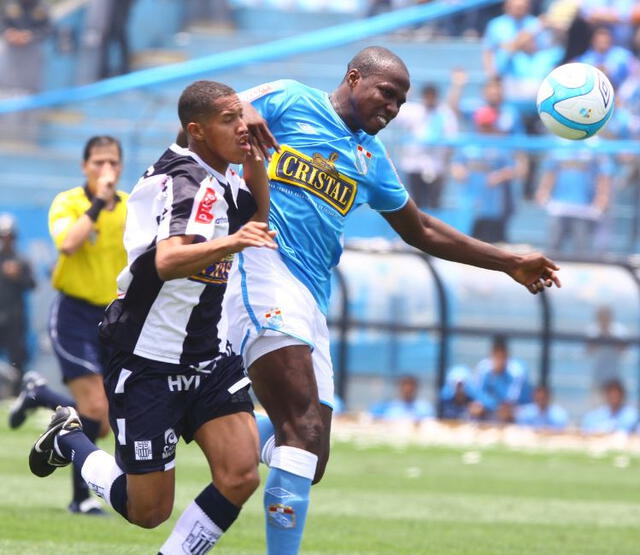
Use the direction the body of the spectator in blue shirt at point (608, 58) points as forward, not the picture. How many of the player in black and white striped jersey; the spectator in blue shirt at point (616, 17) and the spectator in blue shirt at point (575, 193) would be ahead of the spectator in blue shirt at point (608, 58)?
2

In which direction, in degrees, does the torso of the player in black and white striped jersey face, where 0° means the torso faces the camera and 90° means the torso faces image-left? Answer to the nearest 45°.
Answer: approximately 315°

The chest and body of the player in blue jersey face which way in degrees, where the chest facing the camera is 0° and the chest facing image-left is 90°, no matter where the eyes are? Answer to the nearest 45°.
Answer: approximately 315°

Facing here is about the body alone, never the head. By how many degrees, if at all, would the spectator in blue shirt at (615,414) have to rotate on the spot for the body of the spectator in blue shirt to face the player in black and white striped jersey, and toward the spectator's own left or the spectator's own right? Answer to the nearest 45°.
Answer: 0° — they already face them
